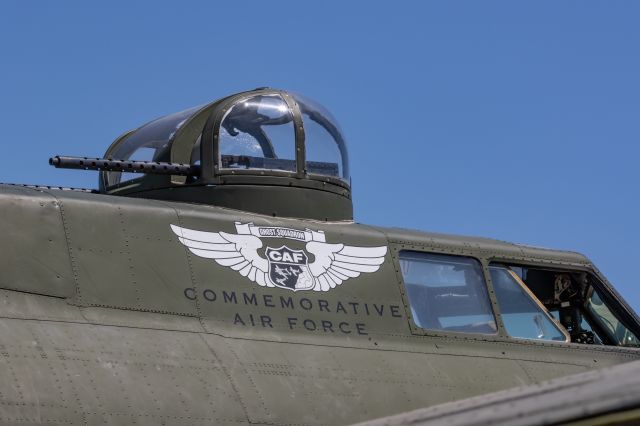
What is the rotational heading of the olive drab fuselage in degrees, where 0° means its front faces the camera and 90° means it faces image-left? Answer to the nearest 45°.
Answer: approximately 270°
